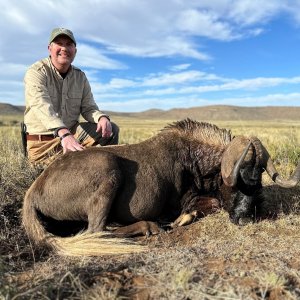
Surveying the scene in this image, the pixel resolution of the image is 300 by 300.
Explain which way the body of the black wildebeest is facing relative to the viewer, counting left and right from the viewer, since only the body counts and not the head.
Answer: facing to the right of the viewer

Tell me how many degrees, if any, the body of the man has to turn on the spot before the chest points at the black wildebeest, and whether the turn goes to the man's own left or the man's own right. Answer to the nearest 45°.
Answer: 0° — they already face it

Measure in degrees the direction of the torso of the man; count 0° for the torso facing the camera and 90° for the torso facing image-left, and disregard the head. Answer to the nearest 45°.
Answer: approximately 315°
